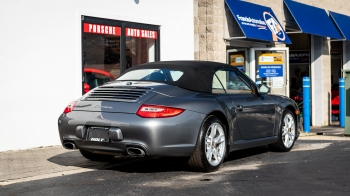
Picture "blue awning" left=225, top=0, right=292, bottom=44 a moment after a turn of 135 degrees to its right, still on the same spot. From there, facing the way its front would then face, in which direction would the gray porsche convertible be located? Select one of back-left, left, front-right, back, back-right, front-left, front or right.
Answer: left

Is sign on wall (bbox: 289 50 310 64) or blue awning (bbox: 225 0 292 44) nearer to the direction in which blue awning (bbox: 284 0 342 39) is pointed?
the blue awning

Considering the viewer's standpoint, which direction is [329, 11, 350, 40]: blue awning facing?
facing the viewer and to the right of the viewer

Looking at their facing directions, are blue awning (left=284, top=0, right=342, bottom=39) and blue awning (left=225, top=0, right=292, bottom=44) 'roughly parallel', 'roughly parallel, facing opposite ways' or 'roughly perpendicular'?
roughly parallel

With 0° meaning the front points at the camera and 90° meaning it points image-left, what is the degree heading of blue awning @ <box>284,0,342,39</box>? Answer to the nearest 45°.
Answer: approximately 315°

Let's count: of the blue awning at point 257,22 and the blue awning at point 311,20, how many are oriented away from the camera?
0

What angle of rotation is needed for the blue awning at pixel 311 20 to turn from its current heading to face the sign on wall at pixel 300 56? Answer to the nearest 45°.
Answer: approximately 135° to its left

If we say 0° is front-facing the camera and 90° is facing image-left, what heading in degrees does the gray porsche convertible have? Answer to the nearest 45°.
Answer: approximately 225°

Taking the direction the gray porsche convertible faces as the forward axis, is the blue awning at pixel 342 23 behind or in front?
in front

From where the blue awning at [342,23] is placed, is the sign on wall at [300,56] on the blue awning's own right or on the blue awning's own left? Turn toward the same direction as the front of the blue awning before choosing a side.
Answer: on the blue awning's own right

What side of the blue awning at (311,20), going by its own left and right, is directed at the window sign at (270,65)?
right

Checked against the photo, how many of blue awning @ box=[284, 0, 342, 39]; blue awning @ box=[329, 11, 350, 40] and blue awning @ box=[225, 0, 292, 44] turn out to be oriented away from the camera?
0

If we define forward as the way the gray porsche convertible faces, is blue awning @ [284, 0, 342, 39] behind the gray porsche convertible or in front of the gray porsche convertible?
in front

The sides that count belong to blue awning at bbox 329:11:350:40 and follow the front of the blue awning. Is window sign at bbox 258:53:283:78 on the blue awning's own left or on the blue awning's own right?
on the blue awning's own right
